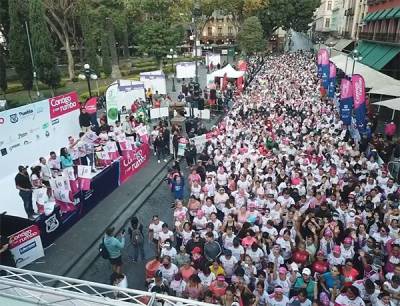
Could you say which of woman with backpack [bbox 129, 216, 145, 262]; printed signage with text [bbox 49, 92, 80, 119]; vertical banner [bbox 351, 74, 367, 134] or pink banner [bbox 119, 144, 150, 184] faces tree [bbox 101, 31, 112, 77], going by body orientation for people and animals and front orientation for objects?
the woman with backpack

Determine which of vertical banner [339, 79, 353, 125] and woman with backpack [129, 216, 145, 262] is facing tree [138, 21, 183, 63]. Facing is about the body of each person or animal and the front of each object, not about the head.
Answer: the woman with backpack

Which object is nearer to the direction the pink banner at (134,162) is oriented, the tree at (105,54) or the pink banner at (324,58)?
the pink banner

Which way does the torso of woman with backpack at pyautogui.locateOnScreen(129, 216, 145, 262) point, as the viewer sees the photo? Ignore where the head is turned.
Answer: away from the camera

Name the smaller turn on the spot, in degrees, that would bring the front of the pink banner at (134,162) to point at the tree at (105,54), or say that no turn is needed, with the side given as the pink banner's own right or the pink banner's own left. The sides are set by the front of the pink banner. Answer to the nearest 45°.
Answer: approximately 135° to the pink banner's own left

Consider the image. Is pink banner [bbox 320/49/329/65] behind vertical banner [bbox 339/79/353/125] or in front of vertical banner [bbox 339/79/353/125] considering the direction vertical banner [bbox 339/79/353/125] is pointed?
behind

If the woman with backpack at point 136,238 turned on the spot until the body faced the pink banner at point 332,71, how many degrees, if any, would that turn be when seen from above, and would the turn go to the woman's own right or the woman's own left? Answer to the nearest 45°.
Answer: approximately 45° to the woman's own right

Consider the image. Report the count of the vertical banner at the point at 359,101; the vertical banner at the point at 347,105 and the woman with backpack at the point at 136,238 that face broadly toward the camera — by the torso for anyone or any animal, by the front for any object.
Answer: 2

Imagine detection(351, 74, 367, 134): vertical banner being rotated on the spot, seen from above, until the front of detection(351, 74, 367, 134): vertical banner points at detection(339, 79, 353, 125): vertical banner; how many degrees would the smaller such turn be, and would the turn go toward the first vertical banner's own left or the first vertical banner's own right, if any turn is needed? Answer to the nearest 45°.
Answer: approximately 135° to the first vertical banner's own right
